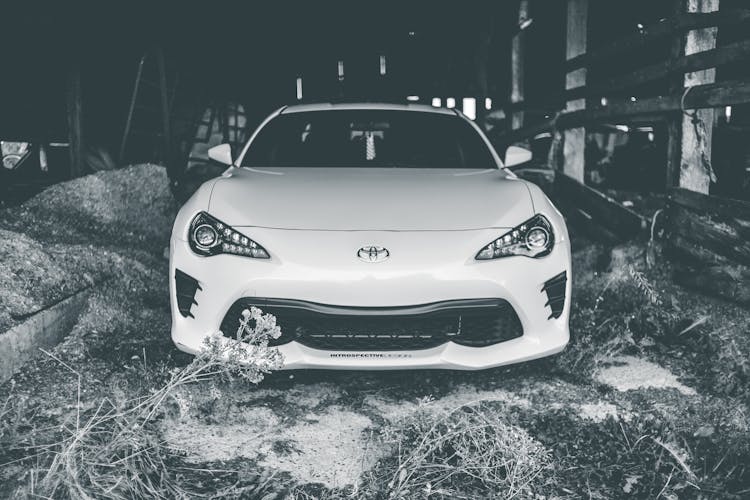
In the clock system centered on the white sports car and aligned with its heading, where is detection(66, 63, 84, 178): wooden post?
The wooden post is roughly at 5 o'clock from the white sports car.

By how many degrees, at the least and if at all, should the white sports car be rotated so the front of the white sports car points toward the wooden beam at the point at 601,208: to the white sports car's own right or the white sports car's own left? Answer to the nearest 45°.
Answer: approximately 135° to the white sports car's own left

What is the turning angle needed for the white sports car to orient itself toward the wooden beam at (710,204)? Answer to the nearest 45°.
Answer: approximately 135° to its left

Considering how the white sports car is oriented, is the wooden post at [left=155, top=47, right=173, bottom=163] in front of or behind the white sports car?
behind

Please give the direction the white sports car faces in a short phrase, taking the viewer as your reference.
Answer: facing the viewer

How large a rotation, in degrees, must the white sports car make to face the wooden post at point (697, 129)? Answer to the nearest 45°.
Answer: approximately 135° to its left

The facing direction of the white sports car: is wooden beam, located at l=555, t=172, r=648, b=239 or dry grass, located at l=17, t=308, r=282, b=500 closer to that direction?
the dry grass

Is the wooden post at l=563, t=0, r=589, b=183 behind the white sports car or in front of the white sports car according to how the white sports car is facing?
behind

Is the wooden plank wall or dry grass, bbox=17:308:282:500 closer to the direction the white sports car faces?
the dry grass

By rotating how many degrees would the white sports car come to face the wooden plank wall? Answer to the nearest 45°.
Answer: approximately 135° to its left
